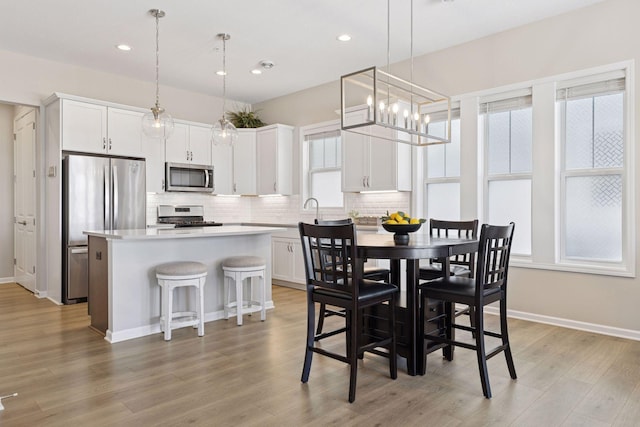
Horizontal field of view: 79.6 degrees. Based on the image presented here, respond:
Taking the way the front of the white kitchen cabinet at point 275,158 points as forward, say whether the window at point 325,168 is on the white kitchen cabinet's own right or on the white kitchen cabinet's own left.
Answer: on the white kitchen cabinet's own left

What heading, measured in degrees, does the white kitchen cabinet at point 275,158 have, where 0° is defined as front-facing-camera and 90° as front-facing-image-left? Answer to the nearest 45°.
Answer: approximately 45°

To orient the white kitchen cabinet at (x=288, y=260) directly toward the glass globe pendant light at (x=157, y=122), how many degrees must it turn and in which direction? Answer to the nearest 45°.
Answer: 0° — it already faces it

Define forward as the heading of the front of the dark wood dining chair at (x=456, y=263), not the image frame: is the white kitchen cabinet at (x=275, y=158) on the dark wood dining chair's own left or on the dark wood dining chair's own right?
on the dark wood dining chair's own right
